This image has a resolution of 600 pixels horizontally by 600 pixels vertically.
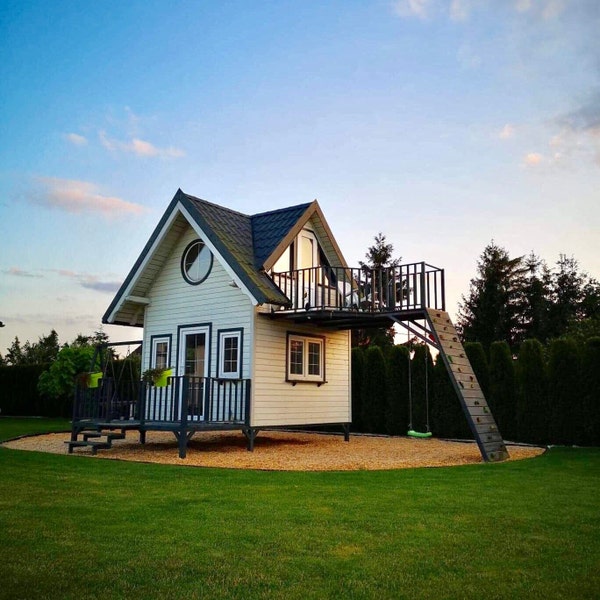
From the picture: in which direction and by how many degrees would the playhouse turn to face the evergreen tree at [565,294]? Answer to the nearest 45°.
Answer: approximately 180°

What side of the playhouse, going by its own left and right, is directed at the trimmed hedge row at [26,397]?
right

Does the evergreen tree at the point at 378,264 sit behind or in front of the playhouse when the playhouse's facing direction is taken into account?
behind

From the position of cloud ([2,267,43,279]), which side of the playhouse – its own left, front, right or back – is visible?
right

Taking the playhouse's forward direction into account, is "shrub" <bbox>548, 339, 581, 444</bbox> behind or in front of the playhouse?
behind

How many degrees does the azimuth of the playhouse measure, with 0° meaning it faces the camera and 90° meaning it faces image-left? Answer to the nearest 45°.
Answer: approximately 45°

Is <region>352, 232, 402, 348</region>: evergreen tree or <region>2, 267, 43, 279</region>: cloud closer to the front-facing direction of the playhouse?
the cloud

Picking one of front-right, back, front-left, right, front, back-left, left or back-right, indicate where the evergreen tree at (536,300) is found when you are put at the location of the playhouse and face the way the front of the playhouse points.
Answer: back

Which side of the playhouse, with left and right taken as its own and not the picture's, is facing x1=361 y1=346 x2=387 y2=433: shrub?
back

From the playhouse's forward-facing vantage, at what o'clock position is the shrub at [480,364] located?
The shrub is roughly at 7 o'clock from the playhouse.

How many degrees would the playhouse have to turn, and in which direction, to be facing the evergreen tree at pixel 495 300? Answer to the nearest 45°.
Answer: approximately 180°

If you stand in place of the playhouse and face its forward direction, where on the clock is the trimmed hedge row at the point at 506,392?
The trimmed hedge row is roughly at 7 o'clock from the playhouse.
